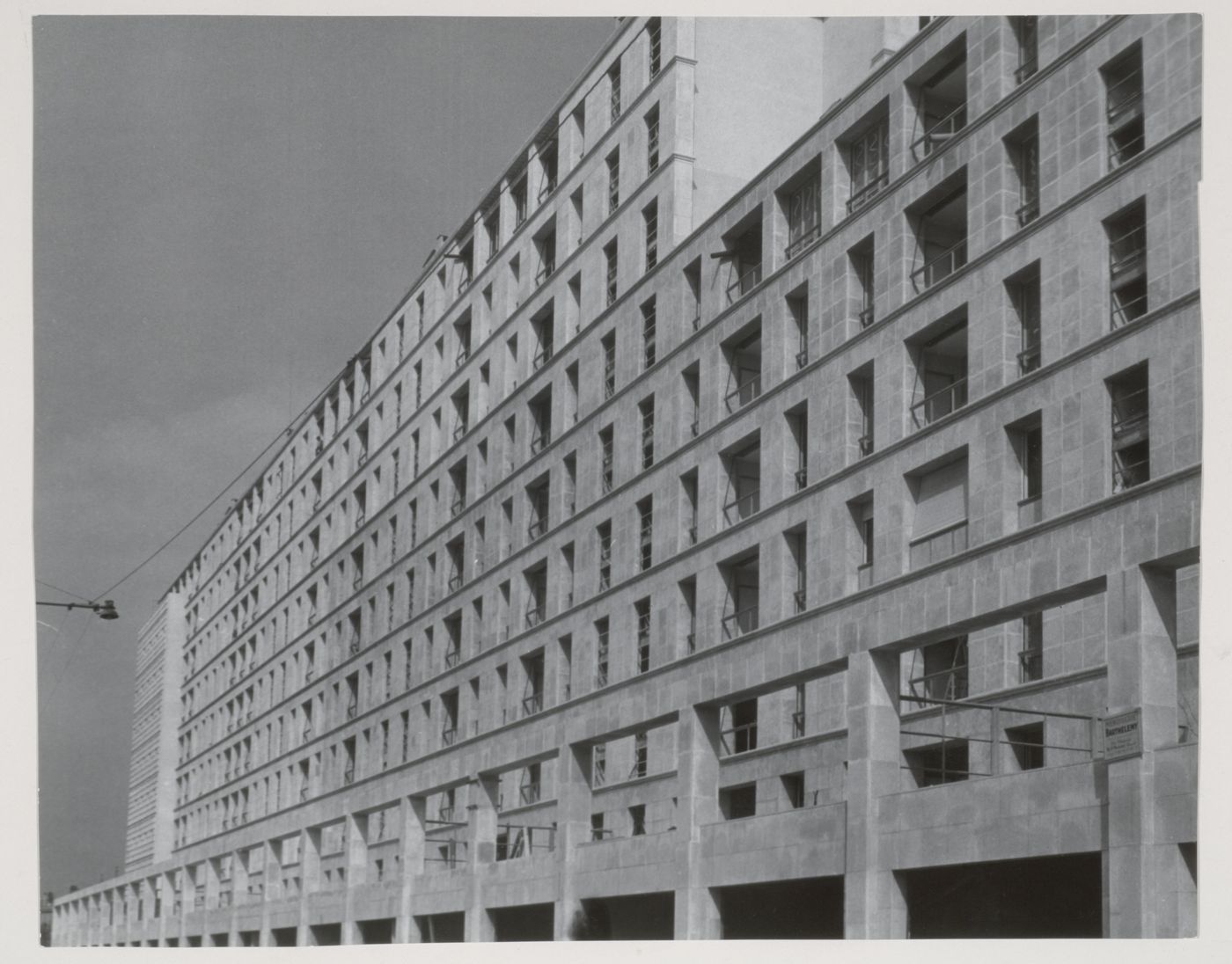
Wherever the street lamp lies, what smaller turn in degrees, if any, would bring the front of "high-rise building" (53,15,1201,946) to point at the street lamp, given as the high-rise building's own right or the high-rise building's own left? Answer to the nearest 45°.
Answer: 0° — it already faces it

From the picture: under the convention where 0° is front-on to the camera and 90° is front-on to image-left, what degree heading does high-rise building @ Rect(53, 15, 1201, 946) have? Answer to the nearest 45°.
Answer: approximately 45°
